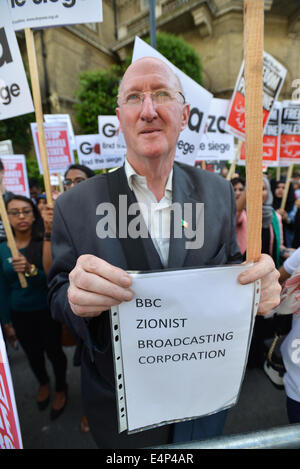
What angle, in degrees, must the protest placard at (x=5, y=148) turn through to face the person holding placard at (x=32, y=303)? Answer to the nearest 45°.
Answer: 0° — it already faces them

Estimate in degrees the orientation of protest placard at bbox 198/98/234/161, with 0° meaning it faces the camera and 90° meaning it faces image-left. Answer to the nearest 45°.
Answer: approximately 0°

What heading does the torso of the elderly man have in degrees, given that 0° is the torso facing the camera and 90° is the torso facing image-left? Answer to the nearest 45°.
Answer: approximately 0°

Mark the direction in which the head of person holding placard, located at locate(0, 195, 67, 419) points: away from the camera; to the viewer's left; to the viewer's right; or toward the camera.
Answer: toward the camera

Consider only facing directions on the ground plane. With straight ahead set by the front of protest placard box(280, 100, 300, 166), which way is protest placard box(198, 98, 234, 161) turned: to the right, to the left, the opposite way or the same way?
the same way

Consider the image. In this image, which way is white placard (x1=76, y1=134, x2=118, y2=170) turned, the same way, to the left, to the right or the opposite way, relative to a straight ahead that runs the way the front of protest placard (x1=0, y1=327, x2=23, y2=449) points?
the same way

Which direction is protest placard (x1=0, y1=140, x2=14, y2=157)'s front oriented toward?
toward the camera

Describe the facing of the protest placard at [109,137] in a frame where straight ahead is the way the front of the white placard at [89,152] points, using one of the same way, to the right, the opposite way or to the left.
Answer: the same way

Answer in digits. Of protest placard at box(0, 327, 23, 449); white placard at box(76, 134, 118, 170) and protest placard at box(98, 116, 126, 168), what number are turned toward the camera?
3

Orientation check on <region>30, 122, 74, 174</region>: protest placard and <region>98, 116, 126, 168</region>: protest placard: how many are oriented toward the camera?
2

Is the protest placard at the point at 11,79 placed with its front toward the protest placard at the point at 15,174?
no

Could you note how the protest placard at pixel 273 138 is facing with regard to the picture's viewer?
facing the viewer

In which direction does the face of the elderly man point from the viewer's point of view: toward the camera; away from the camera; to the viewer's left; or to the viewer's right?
toward the camera

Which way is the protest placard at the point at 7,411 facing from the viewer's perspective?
toward the camera
